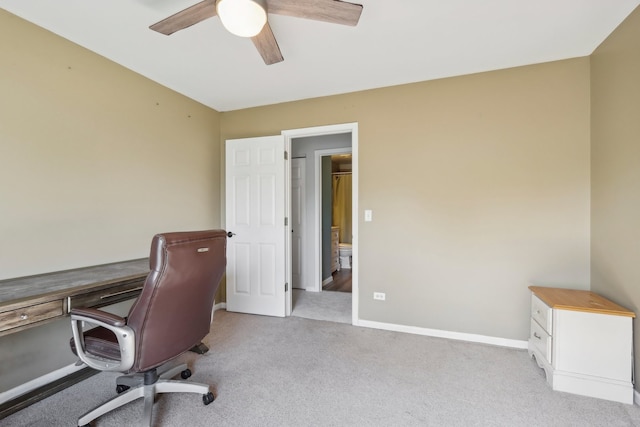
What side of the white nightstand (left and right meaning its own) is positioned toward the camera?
left

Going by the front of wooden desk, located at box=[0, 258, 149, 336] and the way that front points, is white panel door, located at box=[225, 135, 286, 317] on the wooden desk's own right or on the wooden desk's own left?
on the wooden desk's own left

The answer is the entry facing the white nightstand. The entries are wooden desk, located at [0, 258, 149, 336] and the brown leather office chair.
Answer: the wooden desk

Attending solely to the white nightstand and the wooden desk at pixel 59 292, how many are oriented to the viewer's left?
1

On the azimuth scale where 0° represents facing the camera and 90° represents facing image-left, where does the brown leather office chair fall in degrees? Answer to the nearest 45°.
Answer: approximately 135°

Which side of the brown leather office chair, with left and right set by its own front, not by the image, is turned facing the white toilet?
right

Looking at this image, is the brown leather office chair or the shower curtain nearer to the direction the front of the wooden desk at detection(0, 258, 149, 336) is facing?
the brown leather office chair

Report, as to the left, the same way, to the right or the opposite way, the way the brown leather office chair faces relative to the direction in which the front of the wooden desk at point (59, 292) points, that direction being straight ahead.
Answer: the opposite way
